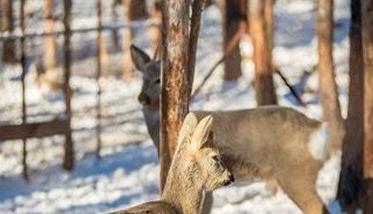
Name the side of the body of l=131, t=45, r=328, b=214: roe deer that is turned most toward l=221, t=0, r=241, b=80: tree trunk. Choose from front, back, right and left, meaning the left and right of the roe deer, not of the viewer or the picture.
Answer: right

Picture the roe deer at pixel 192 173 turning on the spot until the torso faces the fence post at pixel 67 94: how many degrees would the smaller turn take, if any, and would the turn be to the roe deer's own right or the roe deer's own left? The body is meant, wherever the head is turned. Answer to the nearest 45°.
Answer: approximately 90° to the roe deer's own left

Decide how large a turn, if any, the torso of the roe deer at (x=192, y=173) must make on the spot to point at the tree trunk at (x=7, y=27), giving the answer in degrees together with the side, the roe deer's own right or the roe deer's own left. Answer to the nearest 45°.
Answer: approximately 90° to the roe deer's own left

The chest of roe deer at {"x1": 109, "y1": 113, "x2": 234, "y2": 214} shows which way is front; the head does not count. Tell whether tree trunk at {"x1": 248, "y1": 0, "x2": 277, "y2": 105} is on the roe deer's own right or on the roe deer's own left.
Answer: on the roe deer's own left

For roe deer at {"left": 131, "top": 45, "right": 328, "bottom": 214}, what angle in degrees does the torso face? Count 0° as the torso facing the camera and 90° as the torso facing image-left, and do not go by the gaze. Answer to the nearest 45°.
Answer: approximately 90°

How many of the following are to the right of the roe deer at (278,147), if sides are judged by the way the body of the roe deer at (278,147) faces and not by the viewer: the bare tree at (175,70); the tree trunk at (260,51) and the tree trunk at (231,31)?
2

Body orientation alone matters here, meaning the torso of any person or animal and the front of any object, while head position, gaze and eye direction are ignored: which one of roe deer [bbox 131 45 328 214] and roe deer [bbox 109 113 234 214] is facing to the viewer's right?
roe deer [bbox 109 113 234 214]

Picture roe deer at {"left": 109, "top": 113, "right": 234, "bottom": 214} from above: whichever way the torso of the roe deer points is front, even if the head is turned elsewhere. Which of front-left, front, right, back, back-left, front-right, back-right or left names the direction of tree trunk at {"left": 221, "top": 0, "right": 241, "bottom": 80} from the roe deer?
left

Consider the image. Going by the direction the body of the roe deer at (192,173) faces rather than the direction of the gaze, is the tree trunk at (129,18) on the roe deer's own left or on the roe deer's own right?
on the roe deer's own left

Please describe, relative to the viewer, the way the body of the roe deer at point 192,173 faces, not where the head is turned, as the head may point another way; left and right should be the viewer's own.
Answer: facing to the right of the viewer

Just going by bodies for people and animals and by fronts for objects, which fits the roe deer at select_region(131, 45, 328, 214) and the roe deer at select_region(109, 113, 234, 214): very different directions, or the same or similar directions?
very different directions

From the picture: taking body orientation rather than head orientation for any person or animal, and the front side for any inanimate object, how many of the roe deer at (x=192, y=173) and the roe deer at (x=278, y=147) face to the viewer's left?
1
